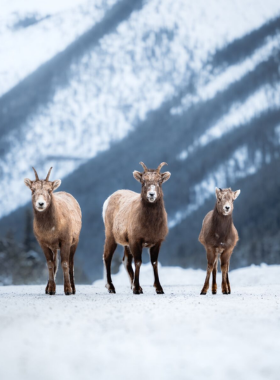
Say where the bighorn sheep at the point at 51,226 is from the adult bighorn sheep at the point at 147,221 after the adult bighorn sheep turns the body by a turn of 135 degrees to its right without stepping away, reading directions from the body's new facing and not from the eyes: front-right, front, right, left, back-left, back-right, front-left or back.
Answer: front

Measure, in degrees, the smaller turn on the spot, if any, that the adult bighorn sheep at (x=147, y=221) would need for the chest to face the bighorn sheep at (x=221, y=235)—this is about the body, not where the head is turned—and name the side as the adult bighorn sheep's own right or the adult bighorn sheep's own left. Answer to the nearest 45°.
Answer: approximately 45° to the adult bighorn sheep's own left

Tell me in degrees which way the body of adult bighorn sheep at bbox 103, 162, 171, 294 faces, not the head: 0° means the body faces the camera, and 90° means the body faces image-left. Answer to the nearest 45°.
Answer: approximately 315°

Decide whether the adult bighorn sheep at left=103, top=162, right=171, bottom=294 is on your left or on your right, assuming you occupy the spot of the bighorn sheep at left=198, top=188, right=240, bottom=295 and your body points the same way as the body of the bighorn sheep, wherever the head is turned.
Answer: on your right

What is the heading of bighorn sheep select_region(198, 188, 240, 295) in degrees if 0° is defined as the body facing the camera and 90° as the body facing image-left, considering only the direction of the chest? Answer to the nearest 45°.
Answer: approximately 0°

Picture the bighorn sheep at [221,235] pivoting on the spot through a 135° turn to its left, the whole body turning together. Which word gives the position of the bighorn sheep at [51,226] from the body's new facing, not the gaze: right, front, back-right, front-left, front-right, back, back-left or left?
back-left

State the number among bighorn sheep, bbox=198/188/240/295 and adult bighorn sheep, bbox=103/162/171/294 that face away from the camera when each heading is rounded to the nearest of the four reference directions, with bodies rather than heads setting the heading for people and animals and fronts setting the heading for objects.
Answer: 0
